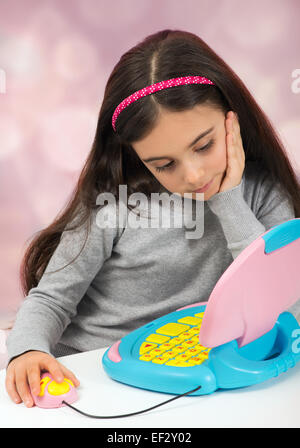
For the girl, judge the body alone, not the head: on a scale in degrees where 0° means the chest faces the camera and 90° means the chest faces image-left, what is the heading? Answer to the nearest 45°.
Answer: approximately 315°

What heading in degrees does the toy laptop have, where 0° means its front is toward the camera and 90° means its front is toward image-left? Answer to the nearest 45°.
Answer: approximately 135°

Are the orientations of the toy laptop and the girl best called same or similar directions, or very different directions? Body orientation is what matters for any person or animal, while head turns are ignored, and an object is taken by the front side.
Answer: very different directions
